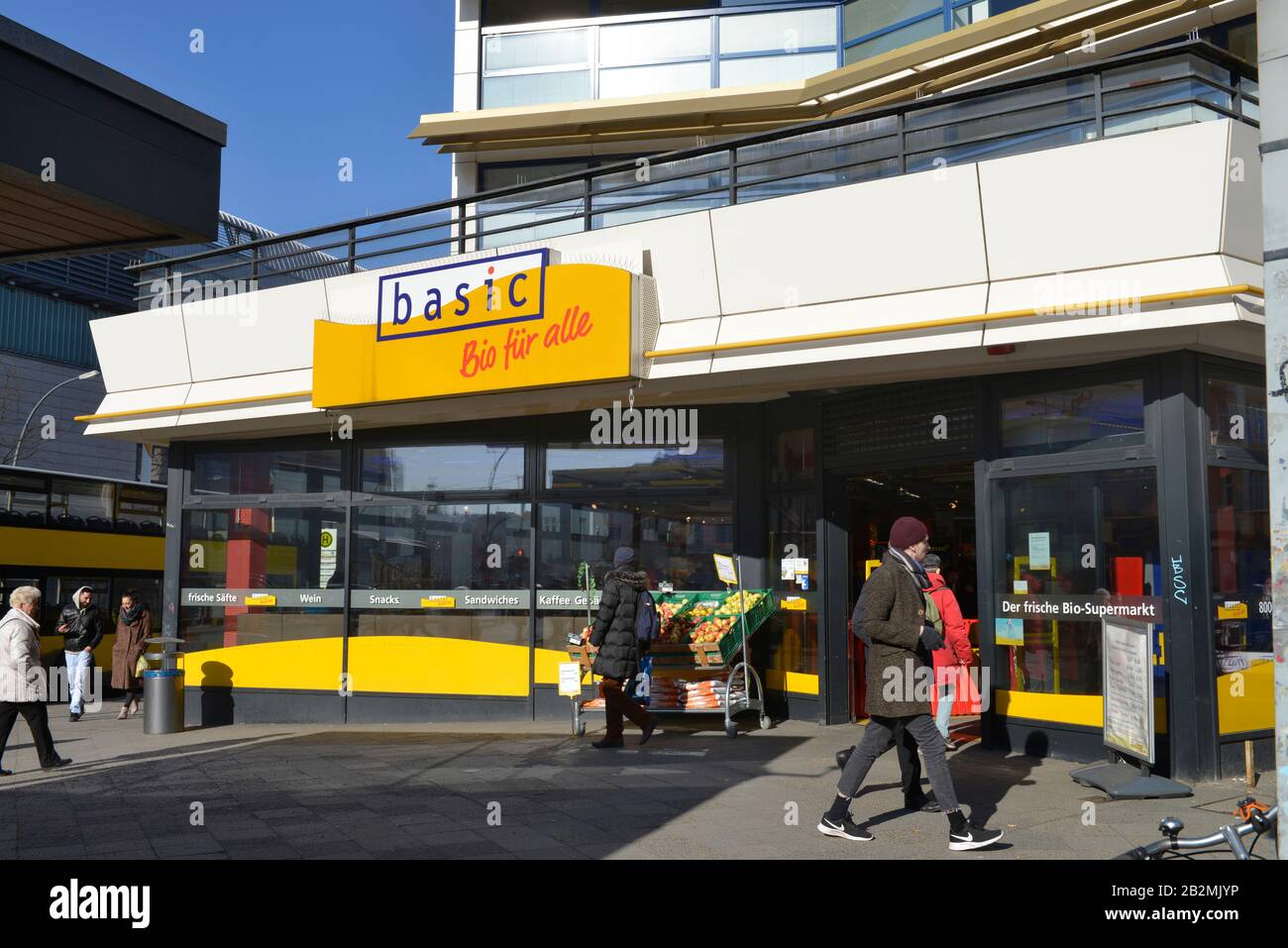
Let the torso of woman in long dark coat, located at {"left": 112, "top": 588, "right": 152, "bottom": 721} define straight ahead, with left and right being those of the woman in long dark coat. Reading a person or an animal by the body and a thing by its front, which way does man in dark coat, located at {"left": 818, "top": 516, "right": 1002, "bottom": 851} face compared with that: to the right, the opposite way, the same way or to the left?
to the left

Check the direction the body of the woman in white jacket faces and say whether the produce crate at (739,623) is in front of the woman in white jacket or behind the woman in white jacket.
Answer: in front

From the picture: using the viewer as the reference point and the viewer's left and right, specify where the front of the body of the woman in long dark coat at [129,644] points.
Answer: facing the viewer and to the left of the viewer

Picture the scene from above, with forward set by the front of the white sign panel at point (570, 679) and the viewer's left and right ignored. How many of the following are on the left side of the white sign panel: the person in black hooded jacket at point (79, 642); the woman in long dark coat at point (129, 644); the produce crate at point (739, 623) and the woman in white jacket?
1

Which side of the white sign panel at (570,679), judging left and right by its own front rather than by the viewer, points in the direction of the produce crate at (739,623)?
left

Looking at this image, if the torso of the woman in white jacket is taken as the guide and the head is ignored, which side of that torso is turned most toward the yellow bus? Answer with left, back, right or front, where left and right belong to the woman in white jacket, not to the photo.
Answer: left

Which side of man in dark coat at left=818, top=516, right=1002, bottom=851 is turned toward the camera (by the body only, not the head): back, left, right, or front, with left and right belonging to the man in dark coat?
right

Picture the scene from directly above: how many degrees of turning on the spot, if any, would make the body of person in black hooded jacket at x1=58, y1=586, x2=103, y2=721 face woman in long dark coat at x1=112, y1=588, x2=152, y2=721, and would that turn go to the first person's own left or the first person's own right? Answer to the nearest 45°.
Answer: approximately 45° to the first person's own left
